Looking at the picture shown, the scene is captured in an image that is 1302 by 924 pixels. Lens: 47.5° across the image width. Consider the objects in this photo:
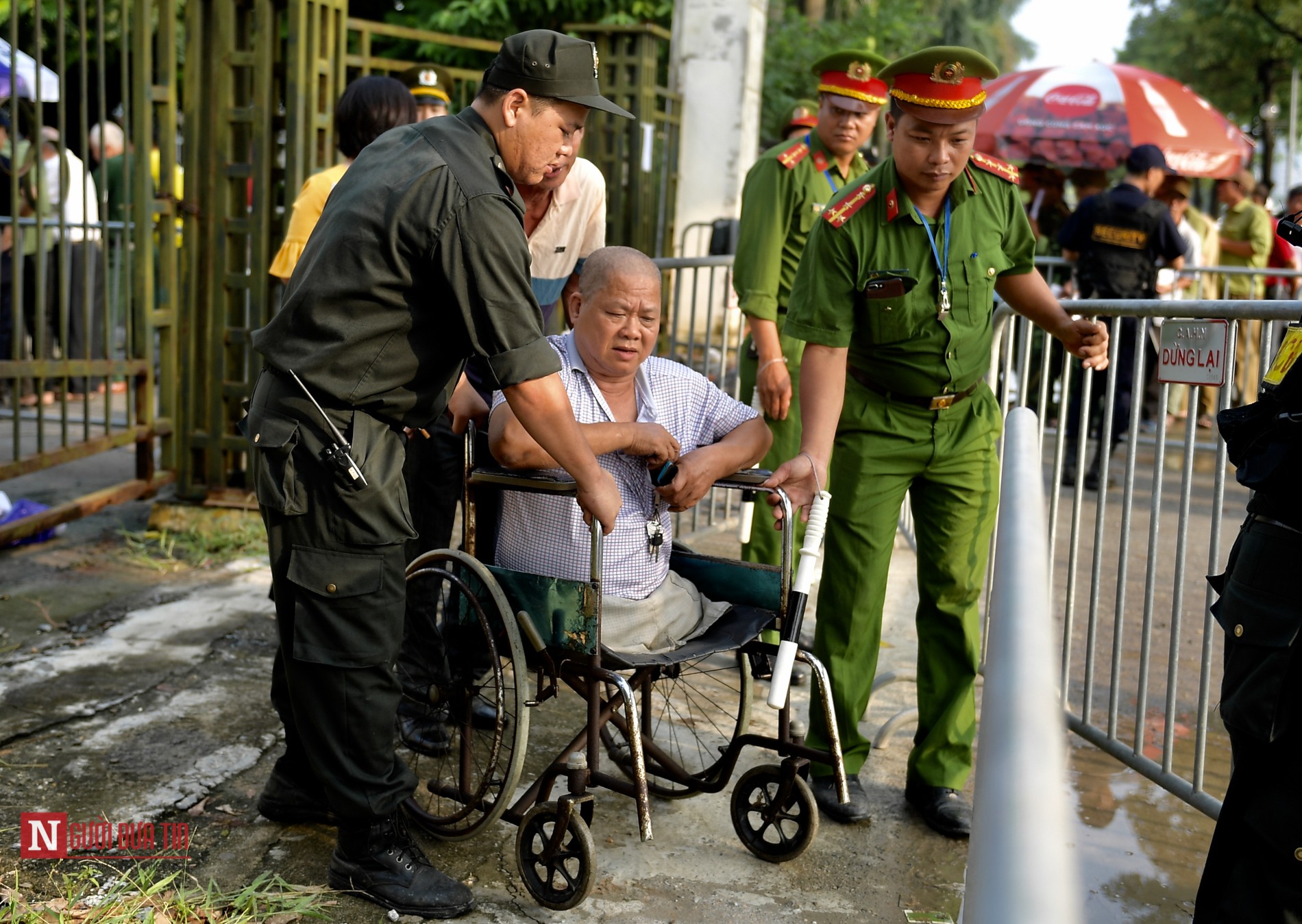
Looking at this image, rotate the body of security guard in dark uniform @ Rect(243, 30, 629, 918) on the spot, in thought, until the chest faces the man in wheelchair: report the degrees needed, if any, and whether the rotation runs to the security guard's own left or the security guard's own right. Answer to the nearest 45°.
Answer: approximately 45° to the security guard's own left

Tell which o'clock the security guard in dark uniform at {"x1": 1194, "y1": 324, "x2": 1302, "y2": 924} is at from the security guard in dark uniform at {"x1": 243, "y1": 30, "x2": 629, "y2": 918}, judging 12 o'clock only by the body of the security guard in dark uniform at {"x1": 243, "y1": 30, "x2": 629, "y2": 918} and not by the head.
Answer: the security guard in dark uniform at {"x1": 1194, "y1": 324, "x2": 1302, "y2": 924} is roughly at 1 o'clock from the security guard in dark uniform at {"x1": 243, "y1": 30, "x2": 629, "y2": 918}.

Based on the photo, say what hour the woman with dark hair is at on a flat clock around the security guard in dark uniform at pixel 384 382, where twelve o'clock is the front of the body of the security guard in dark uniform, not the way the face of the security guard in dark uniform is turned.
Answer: The woman with dark hair is roughly at 9 o'clock from the security guard in dark uniform.

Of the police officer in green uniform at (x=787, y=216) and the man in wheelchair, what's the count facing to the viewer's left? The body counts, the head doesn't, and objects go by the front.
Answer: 0

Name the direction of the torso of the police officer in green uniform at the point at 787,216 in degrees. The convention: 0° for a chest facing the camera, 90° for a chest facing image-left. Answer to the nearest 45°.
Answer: approximately 315°

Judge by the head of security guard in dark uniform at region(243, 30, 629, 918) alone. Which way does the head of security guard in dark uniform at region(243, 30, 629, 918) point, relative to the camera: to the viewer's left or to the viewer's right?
to the viewer's right

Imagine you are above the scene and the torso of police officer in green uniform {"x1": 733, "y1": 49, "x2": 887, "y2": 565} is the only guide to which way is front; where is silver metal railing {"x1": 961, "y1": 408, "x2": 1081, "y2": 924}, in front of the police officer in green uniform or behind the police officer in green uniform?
in front

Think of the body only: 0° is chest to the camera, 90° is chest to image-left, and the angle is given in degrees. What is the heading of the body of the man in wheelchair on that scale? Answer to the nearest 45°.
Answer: approximately 315°

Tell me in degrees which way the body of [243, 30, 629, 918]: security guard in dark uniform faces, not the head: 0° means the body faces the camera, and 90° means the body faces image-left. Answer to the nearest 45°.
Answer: approximately 270°

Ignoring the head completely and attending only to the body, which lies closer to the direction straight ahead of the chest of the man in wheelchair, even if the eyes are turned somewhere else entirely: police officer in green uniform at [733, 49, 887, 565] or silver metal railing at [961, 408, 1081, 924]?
the silver metal railing

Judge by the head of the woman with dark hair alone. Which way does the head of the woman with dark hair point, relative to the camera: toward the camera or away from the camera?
away from the camera
